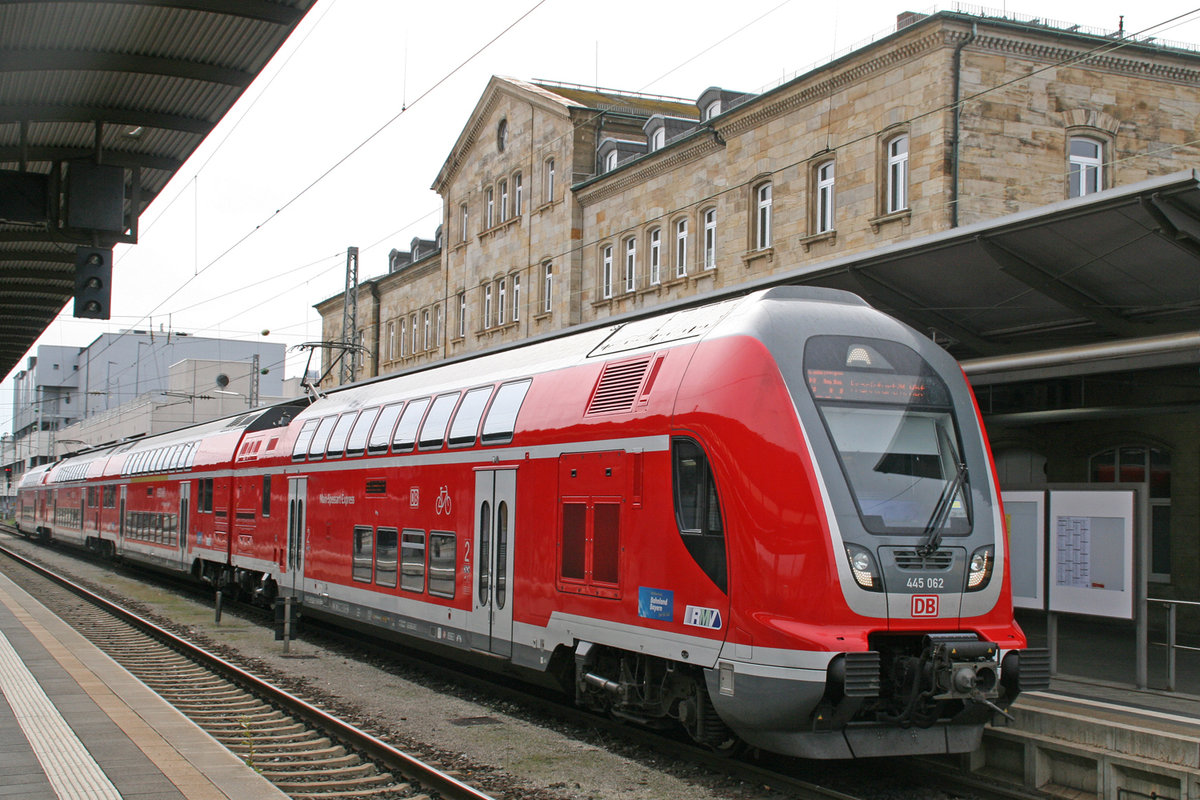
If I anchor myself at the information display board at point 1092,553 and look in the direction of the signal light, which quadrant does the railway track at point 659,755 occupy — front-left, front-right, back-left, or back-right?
front-left

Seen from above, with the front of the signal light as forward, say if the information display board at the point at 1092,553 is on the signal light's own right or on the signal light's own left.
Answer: on the signal light's own left

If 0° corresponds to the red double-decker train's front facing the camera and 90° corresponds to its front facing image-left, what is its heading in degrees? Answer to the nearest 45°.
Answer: approximately 315°

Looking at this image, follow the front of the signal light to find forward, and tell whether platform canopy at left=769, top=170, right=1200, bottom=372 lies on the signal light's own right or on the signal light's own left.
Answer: on the signal light's own left

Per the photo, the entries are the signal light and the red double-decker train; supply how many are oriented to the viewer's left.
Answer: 0

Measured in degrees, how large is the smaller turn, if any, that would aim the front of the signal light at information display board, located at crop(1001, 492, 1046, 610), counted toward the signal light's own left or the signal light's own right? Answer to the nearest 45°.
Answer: approximately 45° to the signal light's own left

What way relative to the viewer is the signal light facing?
toward the camera

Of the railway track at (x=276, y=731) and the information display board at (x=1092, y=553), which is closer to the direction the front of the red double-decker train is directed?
the information display board
